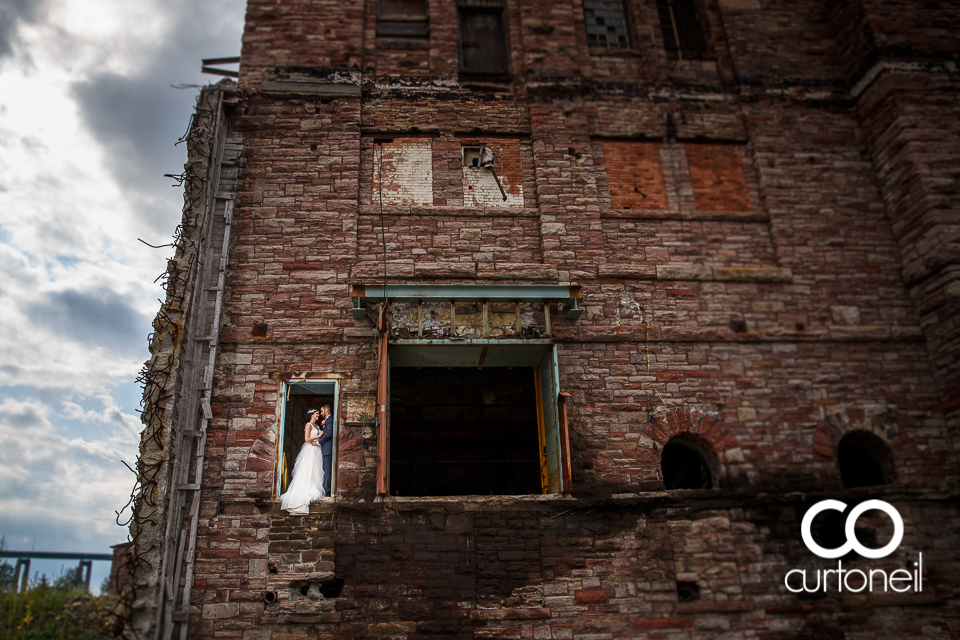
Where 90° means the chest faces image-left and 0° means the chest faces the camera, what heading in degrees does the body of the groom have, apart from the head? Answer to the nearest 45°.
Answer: approximately 90°
